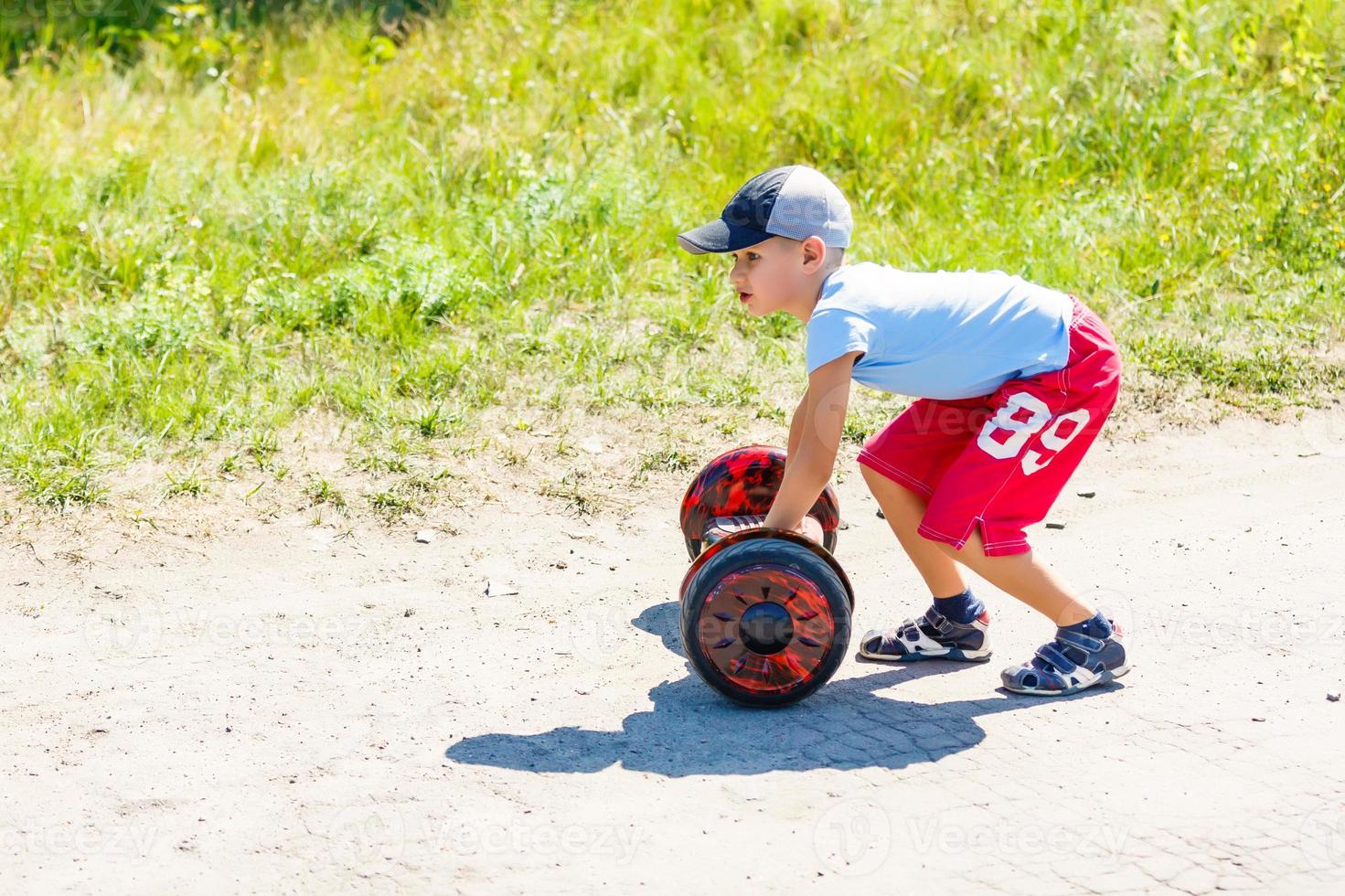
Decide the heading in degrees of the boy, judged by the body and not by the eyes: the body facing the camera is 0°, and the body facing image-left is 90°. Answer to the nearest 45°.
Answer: approximately 90°

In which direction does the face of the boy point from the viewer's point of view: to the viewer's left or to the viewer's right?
to the viewer's left
